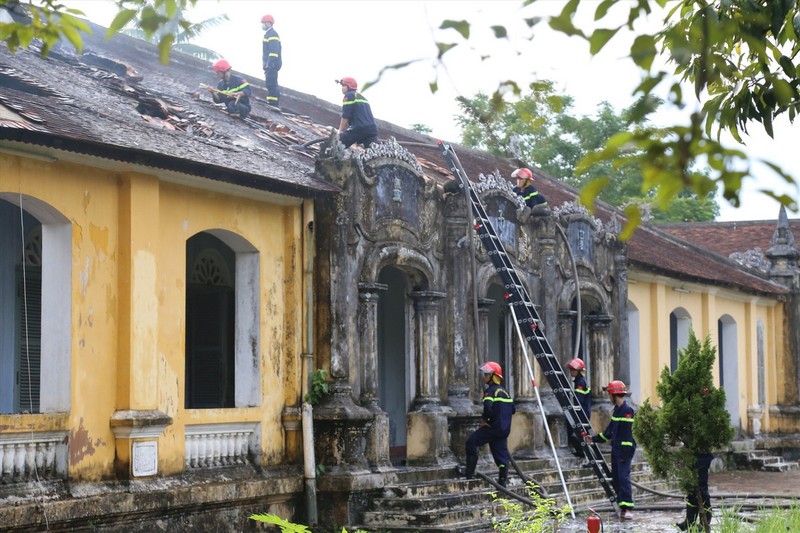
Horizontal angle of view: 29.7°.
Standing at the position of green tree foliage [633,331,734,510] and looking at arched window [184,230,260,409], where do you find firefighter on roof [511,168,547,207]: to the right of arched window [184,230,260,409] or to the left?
right

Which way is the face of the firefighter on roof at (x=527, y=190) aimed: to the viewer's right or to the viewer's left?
to the viewer's left

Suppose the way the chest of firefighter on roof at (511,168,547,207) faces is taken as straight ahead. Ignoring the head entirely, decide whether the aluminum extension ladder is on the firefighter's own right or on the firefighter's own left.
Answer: on the firefighter's own left

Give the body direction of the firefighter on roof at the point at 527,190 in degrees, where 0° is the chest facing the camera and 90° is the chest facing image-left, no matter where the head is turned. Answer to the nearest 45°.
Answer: approximately 90°

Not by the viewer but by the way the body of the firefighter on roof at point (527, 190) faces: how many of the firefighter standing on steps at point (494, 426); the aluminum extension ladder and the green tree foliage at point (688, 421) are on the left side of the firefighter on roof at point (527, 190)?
3
